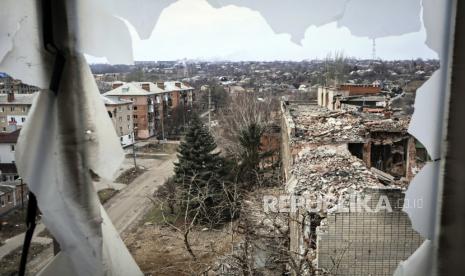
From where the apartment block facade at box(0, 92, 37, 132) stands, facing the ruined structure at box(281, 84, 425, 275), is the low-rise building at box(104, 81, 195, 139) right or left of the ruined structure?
left

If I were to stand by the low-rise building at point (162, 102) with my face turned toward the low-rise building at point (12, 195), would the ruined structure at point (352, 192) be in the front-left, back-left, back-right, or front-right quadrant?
front-left

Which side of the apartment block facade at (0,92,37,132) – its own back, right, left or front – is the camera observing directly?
front
